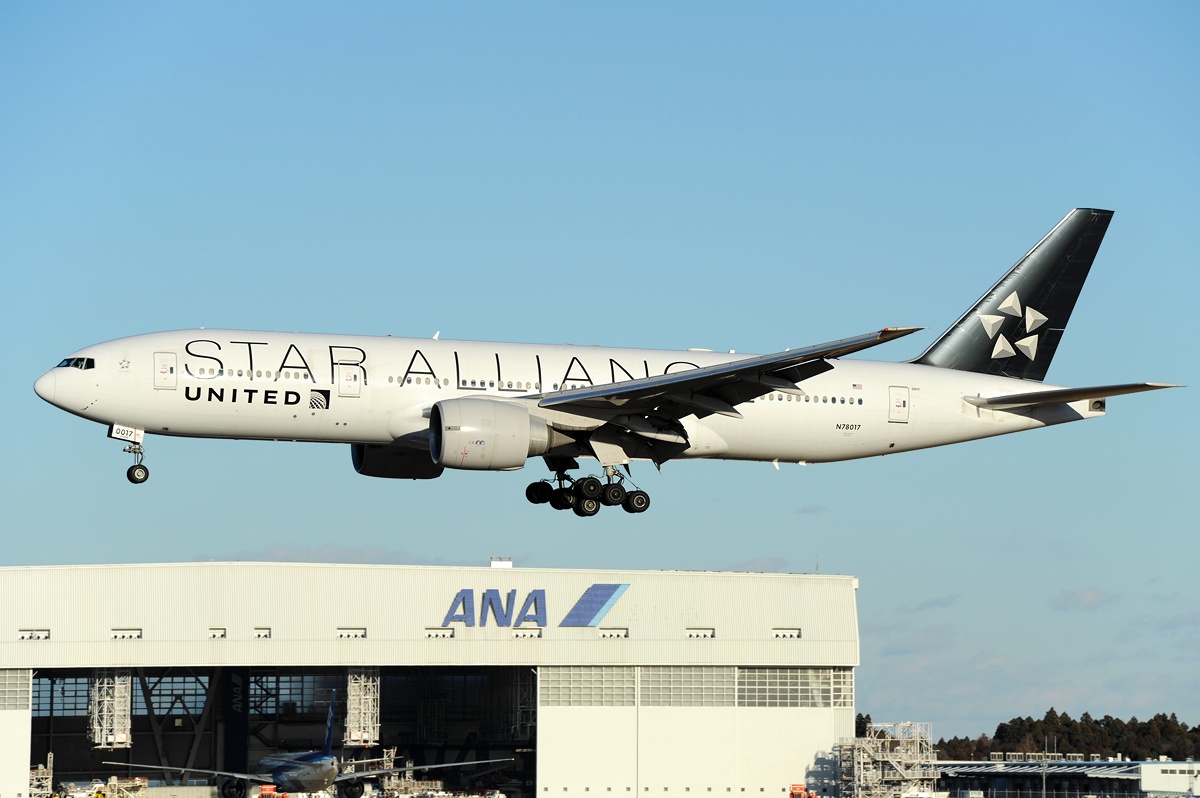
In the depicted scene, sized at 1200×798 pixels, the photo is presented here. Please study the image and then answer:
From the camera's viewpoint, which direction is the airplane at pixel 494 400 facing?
to the viewer's left
